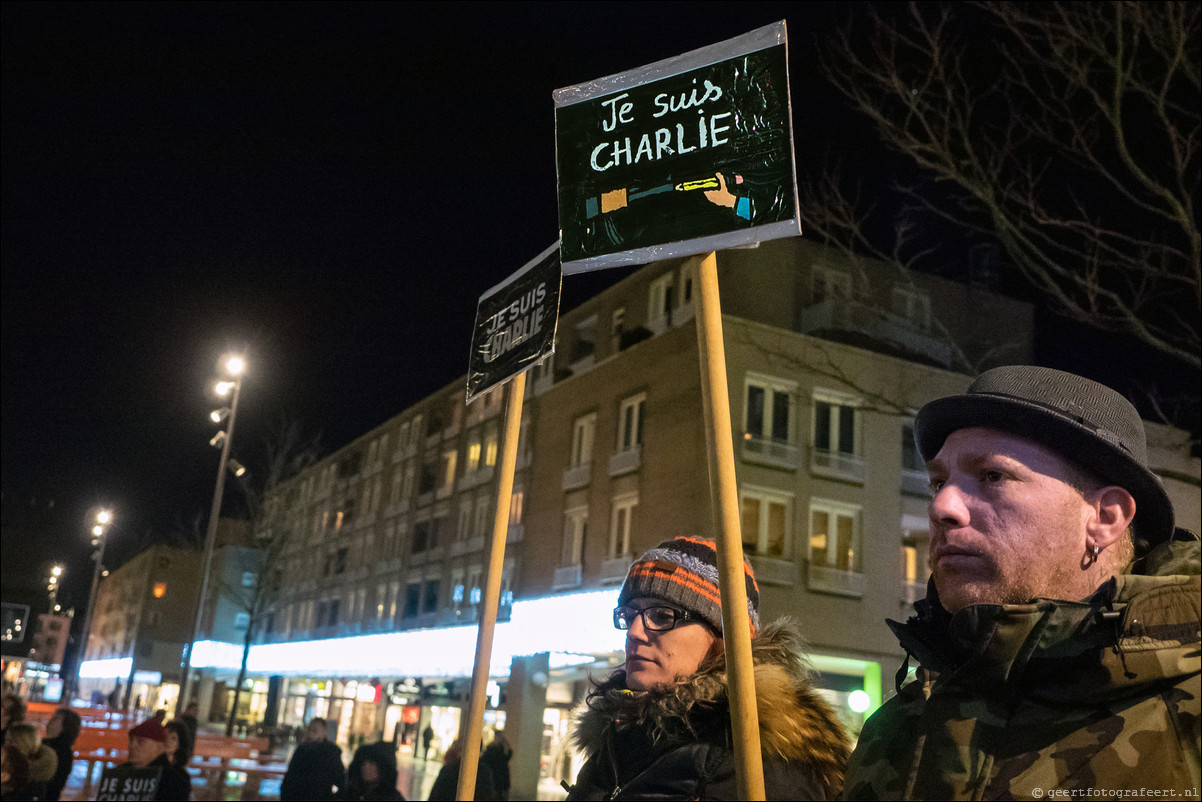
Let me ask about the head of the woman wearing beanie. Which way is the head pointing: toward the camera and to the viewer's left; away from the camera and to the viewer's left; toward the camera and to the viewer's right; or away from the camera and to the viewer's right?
toward the camera and to the viewer's left

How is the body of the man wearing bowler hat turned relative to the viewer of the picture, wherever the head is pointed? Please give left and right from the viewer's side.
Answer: facing the viewer and to the left of the viewer

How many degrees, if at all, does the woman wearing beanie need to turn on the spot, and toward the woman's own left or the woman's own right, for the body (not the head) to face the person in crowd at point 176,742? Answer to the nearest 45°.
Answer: approximately 90° to the woman's own right

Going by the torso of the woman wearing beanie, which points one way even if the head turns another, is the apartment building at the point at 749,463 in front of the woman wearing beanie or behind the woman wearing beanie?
behind

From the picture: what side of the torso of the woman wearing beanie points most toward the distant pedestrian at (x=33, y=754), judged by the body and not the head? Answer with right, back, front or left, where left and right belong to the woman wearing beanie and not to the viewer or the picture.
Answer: right

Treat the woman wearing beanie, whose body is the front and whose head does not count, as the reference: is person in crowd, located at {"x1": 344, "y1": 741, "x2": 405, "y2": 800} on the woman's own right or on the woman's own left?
on the woman's own right

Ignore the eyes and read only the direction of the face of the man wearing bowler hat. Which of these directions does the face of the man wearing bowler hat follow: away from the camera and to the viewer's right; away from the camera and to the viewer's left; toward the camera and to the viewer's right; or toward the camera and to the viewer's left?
toward the camera and to the viewer's left

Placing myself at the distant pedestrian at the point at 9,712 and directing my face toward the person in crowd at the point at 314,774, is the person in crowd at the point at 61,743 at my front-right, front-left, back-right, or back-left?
front-right
